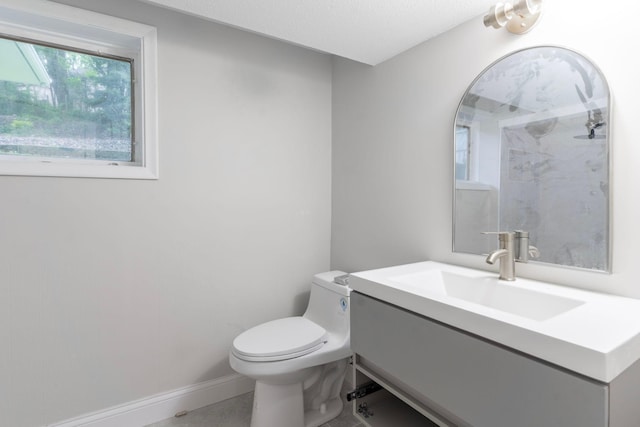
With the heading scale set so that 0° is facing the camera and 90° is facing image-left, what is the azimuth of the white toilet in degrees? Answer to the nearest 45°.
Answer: approximately 45°

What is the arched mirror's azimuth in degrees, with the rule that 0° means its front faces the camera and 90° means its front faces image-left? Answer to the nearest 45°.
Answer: approximately 45°

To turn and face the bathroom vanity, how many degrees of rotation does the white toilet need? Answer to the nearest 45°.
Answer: approximately 90° to its left

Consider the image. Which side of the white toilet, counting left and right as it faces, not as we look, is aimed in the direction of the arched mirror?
left

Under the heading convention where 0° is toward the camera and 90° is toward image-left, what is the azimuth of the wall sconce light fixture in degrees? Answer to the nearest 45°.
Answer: approximately 45°
